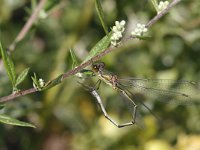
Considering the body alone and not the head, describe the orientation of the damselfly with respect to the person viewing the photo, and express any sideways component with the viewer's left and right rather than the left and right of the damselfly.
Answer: facing to the left of the viewer
